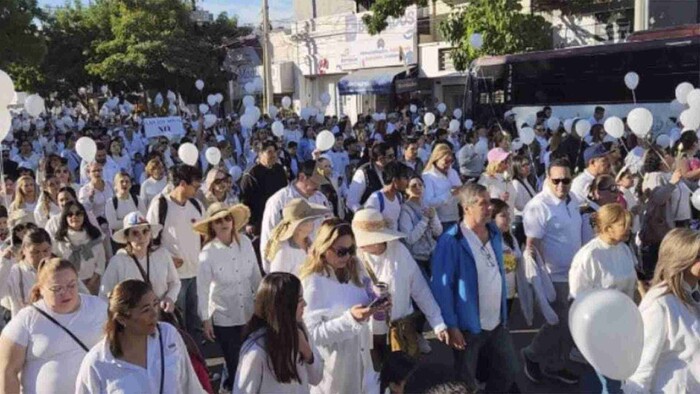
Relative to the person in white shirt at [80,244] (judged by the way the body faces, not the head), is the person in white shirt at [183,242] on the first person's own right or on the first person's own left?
on the first person's own left

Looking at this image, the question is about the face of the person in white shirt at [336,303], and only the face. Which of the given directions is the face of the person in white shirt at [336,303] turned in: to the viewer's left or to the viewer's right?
to the viewer's right

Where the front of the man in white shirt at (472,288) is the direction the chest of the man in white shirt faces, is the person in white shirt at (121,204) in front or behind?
behind

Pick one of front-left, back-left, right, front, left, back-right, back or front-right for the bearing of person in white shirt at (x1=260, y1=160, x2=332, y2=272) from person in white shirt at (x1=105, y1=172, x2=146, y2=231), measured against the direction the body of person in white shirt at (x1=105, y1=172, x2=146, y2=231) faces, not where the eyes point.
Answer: front-left

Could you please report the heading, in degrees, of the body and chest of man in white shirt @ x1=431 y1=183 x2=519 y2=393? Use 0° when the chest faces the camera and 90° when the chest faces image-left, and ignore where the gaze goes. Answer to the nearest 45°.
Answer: approximately 315°

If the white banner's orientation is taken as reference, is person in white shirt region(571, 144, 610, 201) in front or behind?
in front

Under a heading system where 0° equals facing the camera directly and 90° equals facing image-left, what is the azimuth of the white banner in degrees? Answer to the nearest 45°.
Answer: approximately 0°

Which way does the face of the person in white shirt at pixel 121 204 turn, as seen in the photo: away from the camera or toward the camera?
toward the camera

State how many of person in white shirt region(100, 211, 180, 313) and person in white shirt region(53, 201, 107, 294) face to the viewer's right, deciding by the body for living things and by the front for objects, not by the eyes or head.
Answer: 0

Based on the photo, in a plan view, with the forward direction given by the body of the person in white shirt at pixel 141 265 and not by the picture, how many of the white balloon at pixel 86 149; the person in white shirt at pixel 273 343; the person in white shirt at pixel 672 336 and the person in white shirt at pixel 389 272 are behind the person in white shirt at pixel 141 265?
1

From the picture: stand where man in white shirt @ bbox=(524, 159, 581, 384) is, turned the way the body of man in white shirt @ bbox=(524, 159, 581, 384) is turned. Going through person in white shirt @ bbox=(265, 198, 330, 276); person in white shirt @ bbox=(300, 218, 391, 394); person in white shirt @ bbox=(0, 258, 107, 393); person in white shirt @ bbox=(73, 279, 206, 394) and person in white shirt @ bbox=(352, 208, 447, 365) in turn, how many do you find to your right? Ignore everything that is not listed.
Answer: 5

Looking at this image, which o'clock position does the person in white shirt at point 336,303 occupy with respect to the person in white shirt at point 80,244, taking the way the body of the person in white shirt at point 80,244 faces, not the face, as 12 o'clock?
the person in white shirt at point 336,303 is roughly at 11 o'clock from the person in white shirt at point 80,244.

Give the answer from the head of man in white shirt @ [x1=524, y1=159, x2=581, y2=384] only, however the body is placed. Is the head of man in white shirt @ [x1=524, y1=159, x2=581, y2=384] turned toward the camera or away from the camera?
toward the camera
